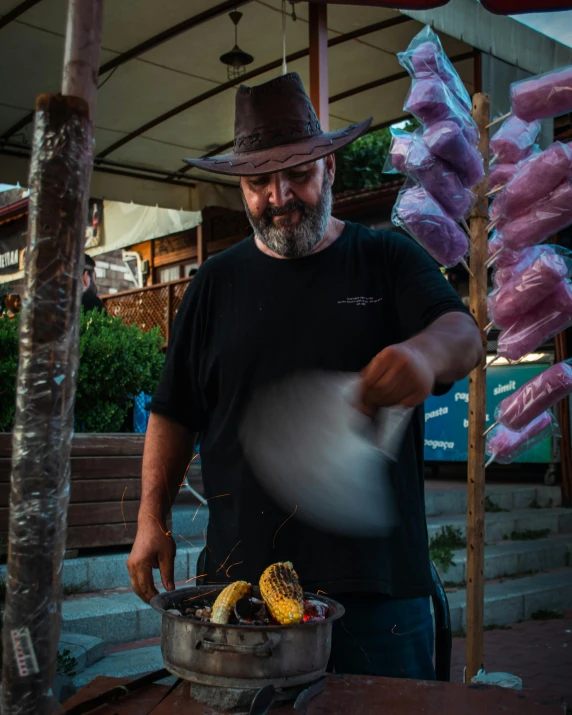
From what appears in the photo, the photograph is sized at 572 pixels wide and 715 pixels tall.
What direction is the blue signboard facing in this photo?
toward the camera

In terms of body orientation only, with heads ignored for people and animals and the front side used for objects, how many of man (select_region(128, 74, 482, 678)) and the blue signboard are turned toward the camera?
2

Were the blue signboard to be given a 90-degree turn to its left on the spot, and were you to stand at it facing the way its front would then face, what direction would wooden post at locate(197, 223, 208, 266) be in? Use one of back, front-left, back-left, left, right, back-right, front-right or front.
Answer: back

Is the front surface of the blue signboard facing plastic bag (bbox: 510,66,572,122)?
yes

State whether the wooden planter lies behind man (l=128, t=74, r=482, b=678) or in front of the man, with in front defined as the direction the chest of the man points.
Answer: behind

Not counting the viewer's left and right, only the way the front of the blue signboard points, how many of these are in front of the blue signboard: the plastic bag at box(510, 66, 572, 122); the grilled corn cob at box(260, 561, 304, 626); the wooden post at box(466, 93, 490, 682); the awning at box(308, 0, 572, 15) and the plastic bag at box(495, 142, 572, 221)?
5

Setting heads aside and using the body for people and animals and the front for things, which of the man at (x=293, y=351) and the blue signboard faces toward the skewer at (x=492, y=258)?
the blue signboard

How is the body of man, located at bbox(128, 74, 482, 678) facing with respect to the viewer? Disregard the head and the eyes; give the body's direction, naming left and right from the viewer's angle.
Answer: facing the viewer

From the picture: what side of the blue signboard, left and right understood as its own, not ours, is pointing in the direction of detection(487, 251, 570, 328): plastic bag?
front

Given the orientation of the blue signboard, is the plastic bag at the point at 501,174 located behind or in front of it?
in front

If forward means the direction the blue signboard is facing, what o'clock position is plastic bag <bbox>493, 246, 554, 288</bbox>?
The plastic bag is roughly at 12 o'clock from the blue signboard.

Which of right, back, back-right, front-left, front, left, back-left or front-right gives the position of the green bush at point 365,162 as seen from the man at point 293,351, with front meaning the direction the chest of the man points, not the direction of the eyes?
back
